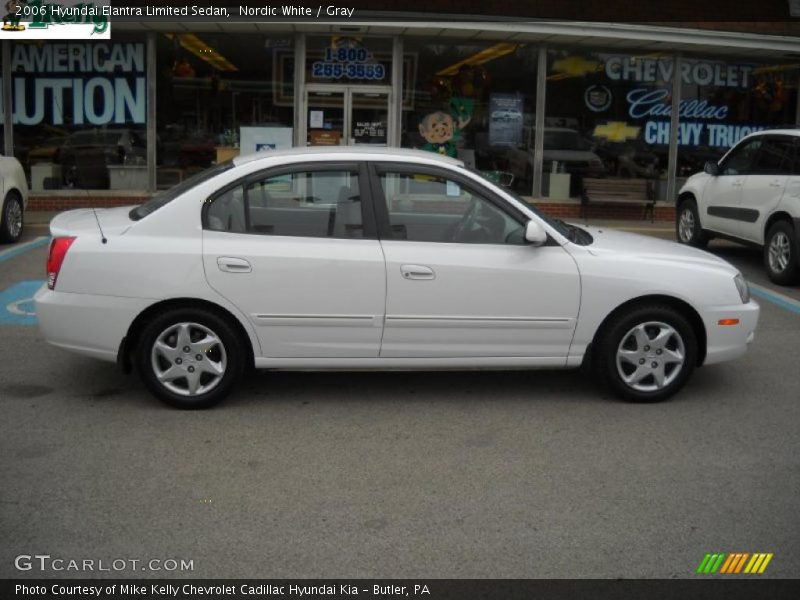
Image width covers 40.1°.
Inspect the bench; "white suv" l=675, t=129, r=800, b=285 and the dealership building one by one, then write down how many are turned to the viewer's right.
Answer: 0

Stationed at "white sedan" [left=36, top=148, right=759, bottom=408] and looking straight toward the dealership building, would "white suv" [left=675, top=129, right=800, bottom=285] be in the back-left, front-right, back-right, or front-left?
front-right

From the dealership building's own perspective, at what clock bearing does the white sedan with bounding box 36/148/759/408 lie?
The white sedan is roughly at 12 o'clock from the dealership building.

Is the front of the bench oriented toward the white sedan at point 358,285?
yes

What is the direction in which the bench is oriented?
toward the camera

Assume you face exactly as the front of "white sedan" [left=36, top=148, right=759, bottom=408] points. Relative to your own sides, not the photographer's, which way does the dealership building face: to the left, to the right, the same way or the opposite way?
to the right

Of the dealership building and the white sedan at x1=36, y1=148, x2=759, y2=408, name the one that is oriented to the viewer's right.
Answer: the white sedan

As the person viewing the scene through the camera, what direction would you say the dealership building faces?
facing the viewer

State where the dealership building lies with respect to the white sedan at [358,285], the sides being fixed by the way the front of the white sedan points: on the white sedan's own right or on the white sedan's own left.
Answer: on the white sedan's own left

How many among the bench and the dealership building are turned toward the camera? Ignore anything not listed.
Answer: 2

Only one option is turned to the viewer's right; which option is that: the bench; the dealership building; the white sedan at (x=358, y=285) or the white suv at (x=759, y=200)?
the white sedan

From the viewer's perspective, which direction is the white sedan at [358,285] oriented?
to the viewer's right

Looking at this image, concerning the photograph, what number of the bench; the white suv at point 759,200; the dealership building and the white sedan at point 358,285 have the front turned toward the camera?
2

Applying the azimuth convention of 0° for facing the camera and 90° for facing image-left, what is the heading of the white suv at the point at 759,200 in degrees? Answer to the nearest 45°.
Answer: approximately 135°

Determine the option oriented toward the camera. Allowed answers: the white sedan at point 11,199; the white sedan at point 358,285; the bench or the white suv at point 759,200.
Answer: the bench

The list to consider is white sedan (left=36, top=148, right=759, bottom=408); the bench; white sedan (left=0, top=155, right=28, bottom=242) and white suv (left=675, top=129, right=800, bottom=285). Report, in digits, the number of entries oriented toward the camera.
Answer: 1
